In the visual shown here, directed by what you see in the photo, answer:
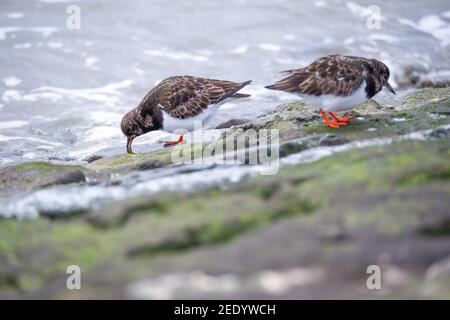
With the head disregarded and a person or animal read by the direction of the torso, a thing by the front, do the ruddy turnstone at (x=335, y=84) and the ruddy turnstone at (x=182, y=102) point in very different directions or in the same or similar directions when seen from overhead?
very different directions

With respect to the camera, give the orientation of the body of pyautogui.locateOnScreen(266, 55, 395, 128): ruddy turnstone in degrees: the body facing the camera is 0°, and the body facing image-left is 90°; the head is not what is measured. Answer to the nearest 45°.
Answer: approximately 270°

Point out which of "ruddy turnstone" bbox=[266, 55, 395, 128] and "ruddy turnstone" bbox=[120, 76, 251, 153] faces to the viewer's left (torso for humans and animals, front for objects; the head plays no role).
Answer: "ruddy turnstone" bbox=[120, 76, 251, 153]

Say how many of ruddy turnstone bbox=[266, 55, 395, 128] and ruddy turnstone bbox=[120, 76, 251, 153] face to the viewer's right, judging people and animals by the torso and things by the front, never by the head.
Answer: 1

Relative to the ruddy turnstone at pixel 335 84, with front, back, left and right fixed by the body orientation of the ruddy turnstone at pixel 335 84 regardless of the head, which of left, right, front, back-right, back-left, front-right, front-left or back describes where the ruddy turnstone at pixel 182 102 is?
back-left

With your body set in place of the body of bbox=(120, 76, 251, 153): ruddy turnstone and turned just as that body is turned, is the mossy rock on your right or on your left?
on your left

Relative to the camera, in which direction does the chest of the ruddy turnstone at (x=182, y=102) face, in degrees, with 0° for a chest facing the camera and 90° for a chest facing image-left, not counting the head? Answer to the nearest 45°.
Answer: approximately 90°
